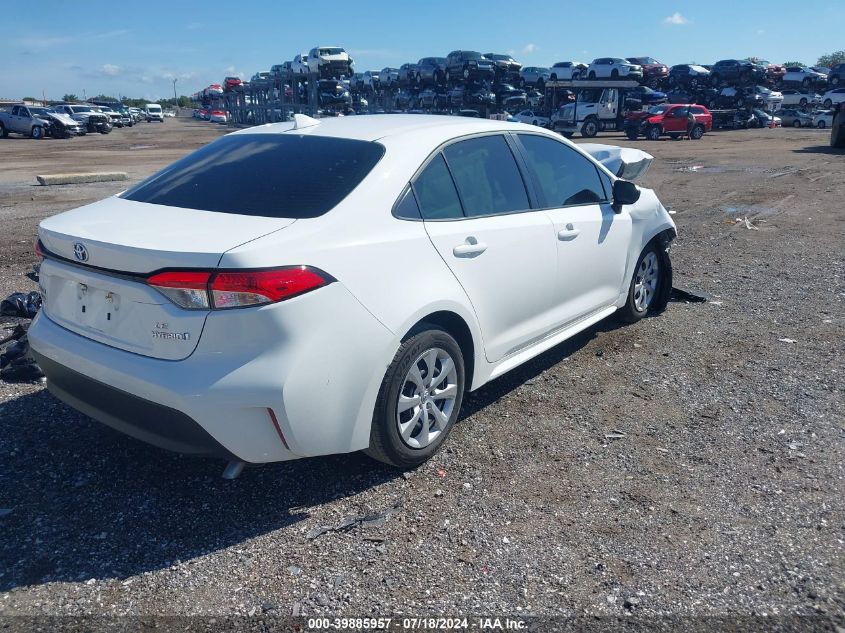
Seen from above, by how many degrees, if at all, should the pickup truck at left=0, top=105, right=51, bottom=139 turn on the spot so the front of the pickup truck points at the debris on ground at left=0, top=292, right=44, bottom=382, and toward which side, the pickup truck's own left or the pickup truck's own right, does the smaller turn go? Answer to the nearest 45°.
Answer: approximately 45° to the pickup truck's own right

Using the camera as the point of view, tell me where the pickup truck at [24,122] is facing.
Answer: facing the viewer and to the right of the viewer

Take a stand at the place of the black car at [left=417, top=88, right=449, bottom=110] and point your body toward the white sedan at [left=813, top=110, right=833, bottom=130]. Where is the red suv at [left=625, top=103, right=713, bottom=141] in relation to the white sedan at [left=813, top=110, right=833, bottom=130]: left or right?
right

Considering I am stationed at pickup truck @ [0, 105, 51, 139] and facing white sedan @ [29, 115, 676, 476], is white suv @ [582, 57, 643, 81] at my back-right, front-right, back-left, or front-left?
front-left

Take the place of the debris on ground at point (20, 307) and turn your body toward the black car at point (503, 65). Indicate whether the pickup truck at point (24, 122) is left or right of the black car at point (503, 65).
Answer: left

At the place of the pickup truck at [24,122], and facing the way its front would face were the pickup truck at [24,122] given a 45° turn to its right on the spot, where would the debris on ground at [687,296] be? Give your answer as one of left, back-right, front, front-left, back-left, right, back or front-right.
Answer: front

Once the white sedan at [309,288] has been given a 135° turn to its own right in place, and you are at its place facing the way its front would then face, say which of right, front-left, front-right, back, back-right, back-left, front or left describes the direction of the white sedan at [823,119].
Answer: back-left

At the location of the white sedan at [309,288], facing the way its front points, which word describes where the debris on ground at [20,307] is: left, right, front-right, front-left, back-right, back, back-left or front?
left

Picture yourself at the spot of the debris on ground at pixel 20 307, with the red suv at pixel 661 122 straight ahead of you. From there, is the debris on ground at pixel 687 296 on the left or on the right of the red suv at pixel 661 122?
right

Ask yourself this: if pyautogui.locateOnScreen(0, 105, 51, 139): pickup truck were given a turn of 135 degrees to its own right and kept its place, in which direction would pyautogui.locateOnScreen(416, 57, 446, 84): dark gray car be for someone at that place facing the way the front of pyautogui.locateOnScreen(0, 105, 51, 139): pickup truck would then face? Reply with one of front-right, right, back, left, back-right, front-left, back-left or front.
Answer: back

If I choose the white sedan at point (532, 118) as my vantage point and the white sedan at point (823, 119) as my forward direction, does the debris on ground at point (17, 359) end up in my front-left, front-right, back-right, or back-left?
back-right

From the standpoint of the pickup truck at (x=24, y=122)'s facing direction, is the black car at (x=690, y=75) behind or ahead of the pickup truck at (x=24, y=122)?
ahead

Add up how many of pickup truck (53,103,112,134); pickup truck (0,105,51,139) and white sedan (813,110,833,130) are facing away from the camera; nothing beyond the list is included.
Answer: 0

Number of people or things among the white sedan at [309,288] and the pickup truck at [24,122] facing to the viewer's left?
0

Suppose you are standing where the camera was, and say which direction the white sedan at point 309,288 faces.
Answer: facing away from the viewer and to the right of the viewer
